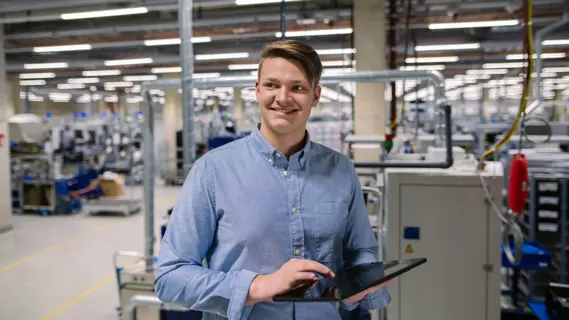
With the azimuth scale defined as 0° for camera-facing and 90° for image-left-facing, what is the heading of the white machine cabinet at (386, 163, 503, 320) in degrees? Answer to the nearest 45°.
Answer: approximately 0°

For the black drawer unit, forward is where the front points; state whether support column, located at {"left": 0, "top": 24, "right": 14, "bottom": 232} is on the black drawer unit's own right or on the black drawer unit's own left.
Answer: on the black drawer unit's own right

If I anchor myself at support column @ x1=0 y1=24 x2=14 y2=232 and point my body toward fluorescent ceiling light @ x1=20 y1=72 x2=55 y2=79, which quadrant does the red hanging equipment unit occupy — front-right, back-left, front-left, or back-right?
back-right

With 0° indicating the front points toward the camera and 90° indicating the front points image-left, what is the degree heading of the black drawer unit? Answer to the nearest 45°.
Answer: approximately 0°

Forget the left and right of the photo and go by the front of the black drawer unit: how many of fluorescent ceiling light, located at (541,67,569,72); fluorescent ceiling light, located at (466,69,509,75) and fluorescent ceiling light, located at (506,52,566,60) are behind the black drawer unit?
3

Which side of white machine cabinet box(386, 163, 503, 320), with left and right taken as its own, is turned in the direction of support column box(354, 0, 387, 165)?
back

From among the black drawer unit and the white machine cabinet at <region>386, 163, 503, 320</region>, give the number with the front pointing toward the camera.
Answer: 2

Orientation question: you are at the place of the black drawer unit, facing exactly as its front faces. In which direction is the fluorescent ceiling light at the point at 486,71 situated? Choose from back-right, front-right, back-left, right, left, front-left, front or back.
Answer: back

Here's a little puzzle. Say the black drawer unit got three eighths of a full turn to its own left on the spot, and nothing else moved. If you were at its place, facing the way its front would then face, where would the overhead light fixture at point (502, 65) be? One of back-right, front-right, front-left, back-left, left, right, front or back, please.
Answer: front-left

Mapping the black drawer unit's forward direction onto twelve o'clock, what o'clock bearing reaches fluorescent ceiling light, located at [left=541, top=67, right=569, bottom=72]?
The fluorescent ceiling light is roughly at 6 o'clock from the black drawer unit.

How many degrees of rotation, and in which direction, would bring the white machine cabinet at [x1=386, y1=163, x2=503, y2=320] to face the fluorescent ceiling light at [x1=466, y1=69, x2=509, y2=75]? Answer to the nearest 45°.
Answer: approximately 180°

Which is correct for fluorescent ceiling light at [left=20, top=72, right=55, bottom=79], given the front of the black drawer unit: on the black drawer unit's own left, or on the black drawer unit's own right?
on the black drawer unit's own right
